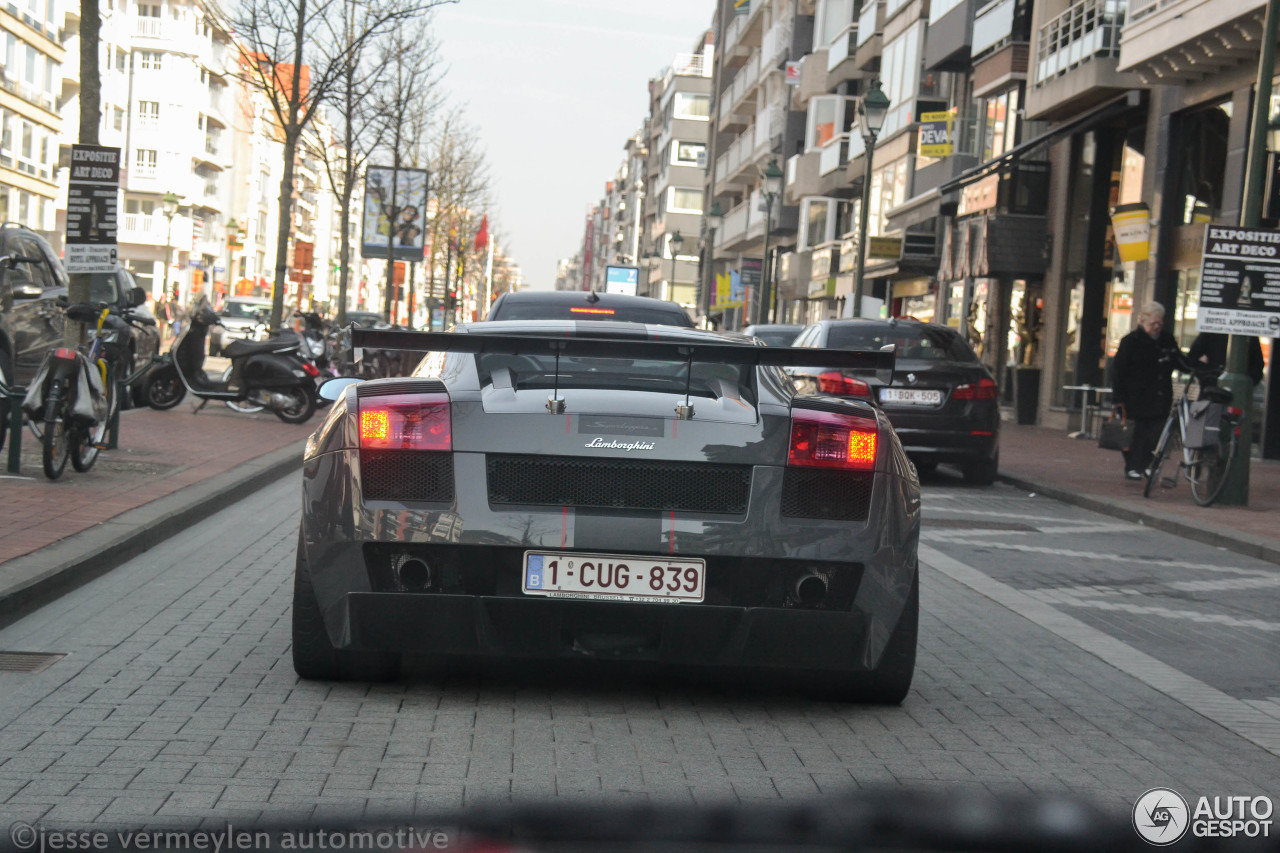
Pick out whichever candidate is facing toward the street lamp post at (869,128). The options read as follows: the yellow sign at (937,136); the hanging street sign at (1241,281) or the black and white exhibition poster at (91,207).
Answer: the yellow sign

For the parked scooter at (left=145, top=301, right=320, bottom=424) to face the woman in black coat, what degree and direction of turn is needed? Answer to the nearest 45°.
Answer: approximately 135° to its left

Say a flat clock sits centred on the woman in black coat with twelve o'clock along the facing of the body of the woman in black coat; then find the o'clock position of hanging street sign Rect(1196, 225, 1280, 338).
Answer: The hanging street sign is roughly at 1 o'clock from the woman in black coat.

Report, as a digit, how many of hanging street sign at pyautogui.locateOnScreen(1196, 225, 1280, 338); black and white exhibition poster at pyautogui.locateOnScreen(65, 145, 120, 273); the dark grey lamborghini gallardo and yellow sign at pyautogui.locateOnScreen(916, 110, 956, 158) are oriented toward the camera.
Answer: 3

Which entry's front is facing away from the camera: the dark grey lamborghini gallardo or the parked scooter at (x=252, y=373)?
the dark grey lamborghini gallardo

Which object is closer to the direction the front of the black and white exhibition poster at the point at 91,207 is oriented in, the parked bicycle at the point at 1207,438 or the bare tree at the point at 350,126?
the parked bicycle

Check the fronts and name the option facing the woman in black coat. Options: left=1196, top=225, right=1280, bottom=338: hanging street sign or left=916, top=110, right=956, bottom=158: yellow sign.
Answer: the yellow sign

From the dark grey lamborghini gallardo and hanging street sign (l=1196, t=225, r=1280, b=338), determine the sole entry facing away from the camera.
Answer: the dark grey lamborghini gallardo

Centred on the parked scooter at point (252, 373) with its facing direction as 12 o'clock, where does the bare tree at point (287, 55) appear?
The bare tree is roughly at 3 o'clock from the parked scooter.

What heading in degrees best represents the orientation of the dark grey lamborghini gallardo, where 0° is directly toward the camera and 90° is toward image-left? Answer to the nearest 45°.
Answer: approximately 180°

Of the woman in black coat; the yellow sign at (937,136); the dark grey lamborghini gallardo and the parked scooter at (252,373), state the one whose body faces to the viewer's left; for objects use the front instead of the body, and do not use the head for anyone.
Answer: the parked scooter
